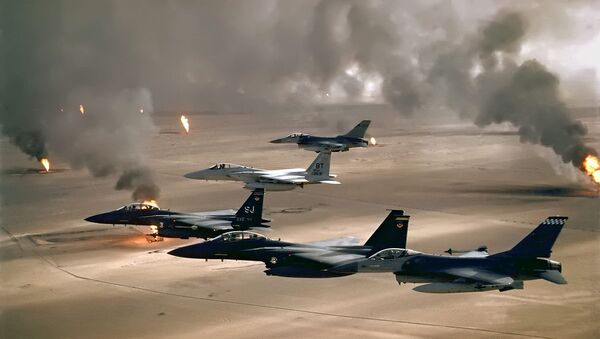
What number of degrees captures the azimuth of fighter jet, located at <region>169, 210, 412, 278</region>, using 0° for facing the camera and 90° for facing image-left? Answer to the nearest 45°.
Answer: approximately 90°

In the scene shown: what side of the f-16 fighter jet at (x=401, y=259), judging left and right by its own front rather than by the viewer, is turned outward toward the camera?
left
